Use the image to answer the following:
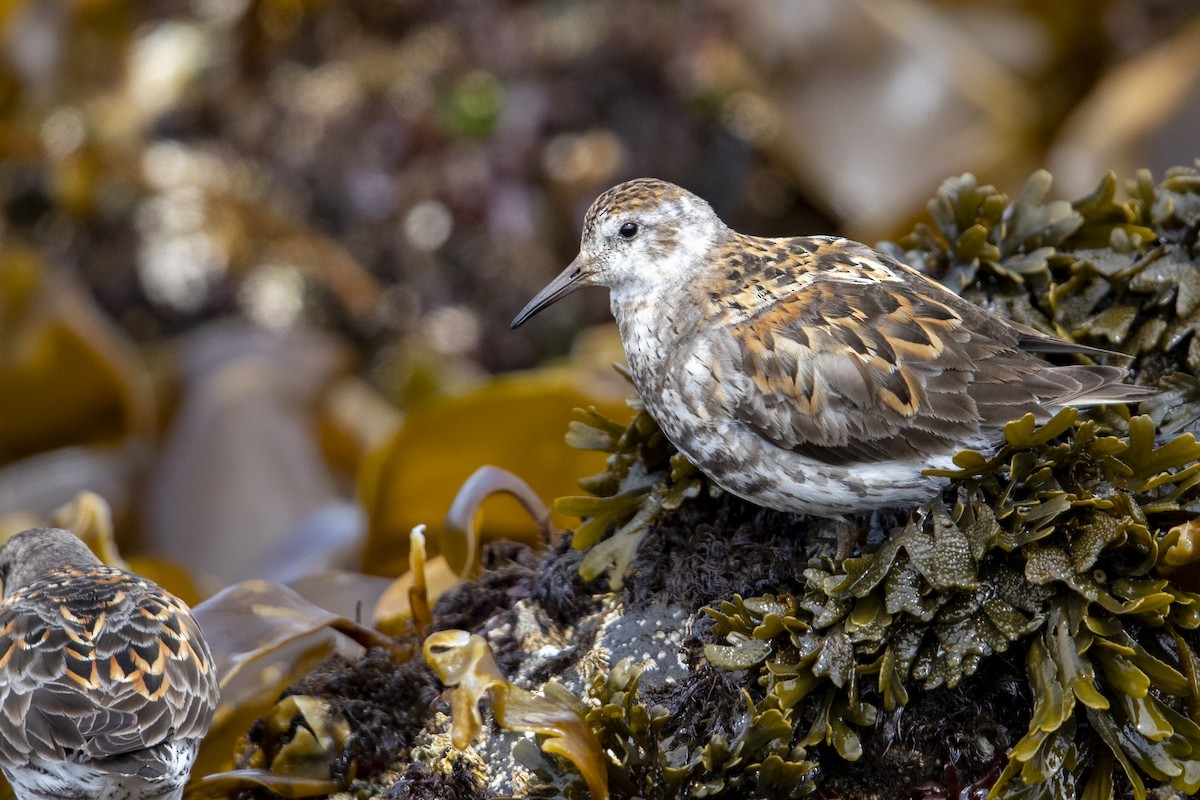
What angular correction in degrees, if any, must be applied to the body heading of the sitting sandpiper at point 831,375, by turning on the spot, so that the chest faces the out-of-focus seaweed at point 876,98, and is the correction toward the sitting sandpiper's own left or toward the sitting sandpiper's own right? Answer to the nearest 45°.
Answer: approximately 90° to the sitting sandpiper's own right

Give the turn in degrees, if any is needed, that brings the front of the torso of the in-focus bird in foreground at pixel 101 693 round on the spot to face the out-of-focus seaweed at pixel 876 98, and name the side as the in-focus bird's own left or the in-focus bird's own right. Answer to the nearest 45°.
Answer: approximately 90° to the in-focus bird's own right

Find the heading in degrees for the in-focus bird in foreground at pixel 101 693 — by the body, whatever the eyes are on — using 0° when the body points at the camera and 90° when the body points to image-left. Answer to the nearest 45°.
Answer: approximately 135°

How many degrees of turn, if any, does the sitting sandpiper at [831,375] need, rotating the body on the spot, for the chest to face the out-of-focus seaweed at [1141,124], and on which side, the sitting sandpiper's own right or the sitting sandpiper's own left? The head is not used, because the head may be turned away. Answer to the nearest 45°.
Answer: approximately 90° to the sitting sandpiper's own right

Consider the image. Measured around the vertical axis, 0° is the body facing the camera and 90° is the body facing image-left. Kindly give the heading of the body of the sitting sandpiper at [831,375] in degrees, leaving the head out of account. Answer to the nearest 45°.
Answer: approximately 90°

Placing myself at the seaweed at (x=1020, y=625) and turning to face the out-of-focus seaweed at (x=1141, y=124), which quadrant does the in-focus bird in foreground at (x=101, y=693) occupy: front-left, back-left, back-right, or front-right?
back-left
